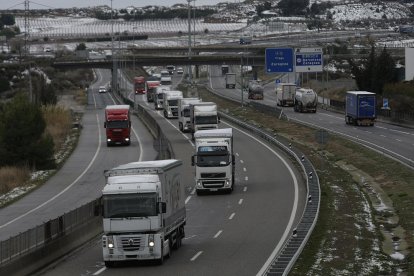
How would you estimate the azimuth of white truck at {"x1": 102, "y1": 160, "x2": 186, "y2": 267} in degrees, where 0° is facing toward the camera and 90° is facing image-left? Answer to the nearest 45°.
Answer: approximately 0°
